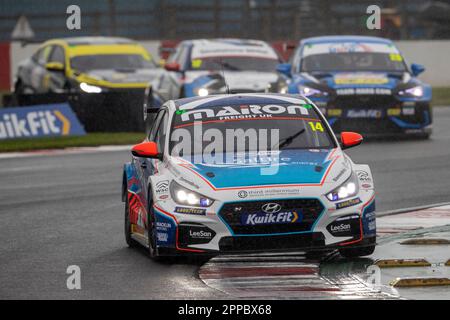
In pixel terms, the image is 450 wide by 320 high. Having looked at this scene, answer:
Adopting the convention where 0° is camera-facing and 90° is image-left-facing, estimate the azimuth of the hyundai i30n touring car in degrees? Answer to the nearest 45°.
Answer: approximately 0°

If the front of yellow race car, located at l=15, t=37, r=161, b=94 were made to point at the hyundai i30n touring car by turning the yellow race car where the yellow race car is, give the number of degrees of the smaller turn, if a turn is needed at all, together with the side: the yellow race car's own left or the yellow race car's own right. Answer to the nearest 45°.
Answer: approximately 45° to the yellow race car's own right

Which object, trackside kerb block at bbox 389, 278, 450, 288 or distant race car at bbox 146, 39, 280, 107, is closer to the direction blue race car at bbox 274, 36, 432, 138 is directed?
the trackside kerb block

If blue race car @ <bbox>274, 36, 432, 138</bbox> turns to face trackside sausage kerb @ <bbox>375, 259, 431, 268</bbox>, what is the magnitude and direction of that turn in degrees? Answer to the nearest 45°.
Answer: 0° — it already faces it

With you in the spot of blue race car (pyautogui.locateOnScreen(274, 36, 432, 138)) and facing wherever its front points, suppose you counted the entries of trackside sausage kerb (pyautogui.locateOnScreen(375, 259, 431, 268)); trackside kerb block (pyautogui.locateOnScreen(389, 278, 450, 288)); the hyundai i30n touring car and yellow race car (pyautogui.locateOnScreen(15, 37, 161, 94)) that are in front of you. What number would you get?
3

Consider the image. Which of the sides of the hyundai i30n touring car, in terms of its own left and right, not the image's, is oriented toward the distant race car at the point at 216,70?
back

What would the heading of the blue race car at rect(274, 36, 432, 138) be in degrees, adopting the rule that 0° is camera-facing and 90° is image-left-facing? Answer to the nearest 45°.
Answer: approximately 0°

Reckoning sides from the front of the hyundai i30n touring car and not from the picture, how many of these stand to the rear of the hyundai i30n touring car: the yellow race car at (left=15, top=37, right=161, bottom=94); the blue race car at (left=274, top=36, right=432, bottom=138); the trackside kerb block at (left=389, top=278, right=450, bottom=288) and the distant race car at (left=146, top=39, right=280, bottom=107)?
3

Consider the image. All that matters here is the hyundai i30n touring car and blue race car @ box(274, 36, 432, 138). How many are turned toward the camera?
2
